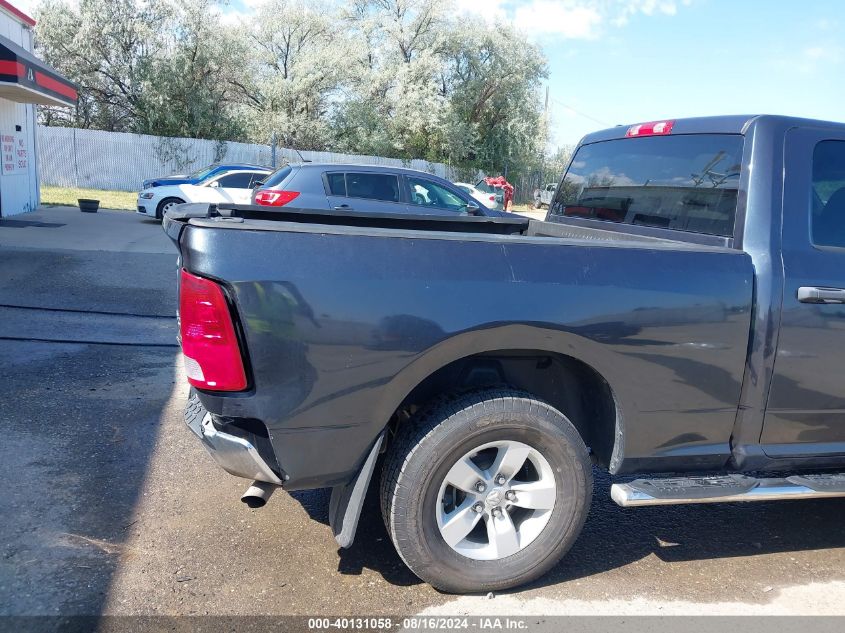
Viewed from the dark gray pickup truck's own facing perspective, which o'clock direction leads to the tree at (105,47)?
The tree is roughly at 8 o'clock from the dark gray pickup truck.

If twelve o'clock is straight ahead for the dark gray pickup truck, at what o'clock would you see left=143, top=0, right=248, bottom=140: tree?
The tree is roughly at 8 o'clock from the dark gray pickup truck.

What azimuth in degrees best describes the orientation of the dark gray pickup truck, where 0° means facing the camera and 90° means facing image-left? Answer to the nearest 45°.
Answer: approximately 270°

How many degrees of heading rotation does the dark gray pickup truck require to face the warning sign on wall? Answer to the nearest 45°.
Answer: approximately 135° to its left

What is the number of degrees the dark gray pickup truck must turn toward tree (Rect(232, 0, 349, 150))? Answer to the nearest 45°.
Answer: approximately 90° to its left

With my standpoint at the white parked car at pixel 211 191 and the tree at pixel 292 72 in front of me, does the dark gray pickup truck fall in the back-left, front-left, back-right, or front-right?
back-right

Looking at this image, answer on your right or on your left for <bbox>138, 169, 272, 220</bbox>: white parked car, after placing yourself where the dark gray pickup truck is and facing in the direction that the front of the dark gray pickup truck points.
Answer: on your left

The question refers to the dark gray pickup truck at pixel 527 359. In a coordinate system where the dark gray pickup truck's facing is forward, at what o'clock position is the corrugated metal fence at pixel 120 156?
The corrugated metal fence is roughly at 8 o'clock from the dark gray pickup truck.
